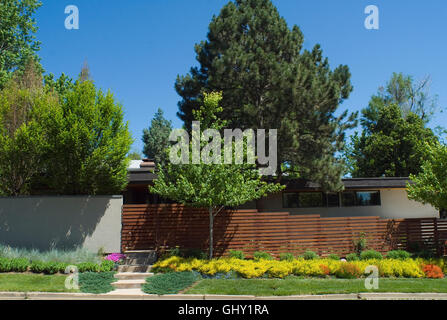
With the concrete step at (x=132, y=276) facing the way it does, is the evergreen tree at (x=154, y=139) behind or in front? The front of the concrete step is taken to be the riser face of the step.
behind

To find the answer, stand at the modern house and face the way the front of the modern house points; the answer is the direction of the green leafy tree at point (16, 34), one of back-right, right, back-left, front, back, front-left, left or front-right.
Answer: right

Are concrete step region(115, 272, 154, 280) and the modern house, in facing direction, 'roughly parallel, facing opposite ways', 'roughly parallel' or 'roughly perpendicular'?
roughly parallel

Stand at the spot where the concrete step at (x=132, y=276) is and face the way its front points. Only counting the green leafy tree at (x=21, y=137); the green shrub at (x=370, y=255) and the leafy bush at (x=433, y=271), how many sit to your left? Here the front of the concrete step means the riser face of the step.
2

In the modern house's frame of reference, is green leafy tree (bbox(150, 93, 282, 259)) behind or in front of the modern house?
in front

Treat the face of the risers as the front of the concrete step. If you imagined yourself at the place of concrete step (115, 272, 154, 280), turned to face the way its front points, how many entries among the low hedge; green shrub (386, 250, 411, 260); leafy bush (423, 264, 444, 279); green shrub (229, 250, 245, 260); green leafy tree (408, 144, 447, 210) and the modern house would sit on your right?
1

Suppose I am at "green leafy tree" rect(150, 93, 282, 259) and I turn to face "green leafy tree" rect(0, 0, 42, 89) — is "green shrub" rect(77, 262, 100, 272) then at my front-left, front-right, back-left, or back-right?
front-left

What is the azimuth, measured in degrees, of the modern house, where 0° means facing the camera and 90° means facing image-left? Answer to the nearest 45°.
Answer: approximately 0°

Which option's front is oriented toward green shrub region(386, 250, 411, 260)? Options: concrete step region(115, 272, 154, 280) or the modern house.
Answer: the modern house

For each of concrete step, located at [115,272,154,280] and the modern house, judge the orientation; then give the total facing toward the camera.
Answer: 2

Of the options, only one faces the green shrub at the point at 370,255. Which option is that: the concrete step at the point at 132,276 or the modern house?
the modern house

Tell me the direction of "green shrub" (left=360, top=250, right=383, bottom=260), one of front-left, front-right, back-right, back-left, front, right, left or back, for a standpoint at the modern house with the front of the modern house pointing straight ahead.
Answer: front

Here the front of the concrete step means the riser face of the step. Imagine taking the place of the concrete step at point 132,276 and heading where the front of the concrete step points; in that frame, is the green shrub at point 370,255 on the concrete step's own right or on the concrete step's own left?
on the concrete step's own left

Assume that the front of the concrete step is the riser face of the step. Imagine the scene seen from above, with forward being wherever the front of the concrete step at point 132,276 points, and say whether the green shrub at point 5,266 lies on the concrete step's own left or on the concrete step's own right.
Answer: on the concrete step's own right

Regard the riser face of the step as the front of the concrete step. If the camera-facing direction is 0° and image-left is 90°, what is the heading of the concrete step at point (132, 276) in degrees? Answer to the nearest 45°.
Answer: approximately 0°
